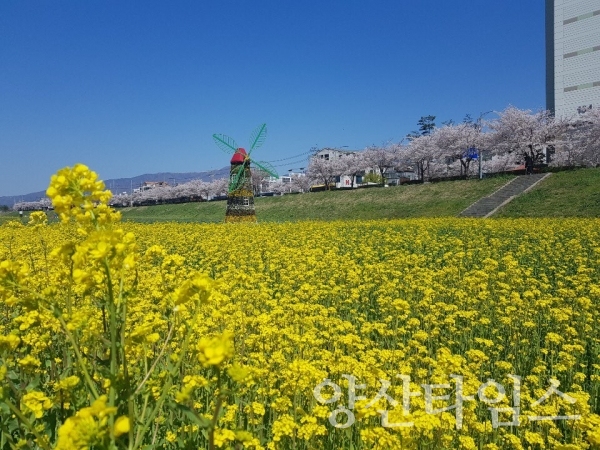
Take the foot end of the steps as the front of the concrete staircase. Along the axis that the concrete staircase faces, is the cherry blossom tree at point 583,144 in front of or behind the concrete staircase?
behind

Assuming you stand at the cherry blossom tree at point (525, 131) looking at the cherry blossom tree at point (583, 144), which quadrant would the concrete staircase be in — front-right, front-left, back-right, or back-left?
back-right

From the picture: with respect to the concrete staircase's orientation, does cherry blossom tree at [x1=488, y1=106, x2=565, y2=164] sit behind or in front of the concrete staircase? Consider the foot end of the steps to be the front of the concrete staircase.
behind

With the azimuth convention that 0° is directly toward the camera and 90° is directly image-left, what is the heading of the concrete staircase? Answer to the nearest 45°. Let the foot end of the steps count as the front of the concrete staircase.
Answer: approximately 45°
